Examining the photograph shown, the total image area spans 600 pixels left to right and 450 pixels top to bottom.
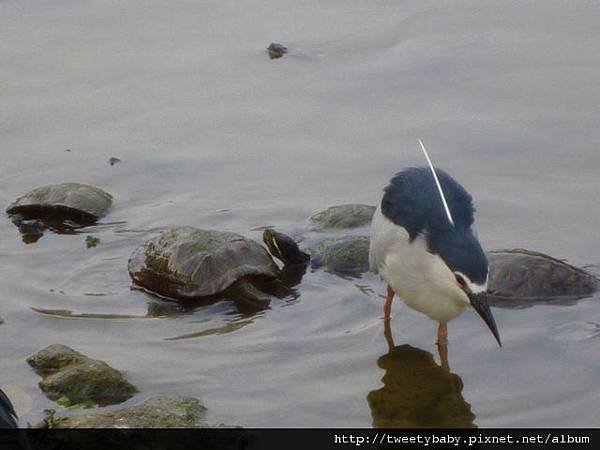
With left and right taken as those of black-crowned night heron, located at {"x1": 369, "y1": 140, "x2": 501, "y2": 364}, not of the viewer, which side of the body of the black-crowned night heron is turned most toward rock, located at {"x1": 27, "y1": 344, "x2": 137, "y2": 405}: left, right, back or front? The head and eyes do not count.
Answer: right

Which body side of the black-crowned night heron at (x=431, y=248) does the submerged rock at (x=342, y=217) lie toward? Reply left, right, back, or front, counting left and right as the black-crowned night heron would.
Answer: back

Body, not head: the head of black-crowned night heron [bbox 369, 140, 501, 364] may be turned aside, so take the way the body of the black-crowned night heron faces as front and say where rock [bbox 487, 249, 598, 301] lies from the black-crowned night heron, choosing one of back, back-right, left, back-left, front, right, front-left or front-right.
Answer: left

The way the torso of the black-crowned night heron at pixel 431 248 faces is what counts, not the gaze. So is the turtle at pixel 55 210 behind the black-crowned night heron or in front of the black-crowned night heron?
behind

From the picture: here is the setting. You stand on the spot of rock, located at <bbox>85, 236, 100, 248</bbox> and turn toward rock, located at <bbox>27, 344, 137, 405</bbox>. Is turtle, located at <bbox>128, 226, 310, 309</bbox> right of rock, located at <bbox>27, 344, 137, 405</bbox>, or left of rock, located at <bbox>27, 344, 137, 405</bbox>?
left

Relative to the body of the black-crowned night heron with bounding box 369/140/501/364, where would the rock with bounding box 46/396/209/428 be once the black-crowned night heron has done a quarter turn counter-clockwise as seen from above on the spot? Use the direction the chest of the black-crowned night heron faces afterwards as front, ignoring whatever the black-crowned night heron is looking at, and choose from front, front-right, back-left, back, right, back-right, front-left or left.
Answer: back

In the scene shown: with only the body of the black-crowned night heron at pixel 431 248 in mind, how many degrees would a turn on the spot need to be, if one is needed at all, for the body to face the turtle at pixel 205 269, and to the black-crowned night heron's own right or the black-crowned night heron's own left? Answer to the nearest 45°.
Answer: approximately 135° to the black-crowned night heron's own right

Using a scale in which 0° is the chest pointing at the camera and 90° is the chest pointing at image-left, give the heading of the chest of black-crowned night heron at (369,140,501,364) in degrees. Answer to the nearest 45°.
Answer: approximately 315°

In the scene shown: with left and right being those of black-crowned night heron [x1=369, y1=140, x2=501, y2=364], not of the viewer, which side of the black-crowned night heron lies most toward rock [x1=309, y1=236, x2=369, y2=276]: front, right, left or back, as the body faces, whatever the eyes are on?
back
